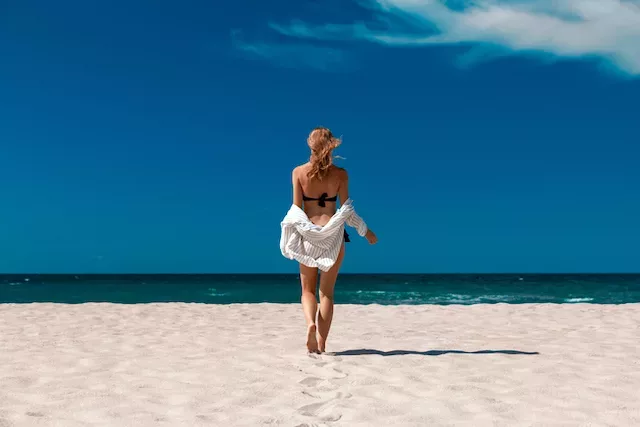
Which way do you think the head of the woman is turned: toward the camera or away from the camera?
away from the camera

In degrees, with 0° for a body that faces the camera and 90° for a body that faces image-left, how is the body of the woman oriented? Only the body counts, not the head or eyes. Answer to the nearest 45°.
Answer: approximately 180°
